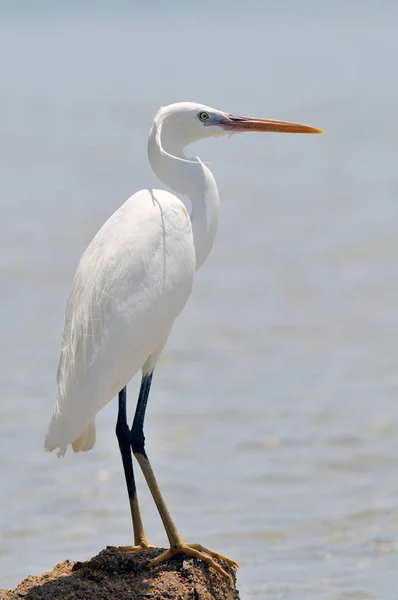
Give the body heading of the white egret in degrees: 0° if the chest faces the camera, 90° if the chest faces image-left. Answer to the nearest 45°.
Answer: approximately 270°
